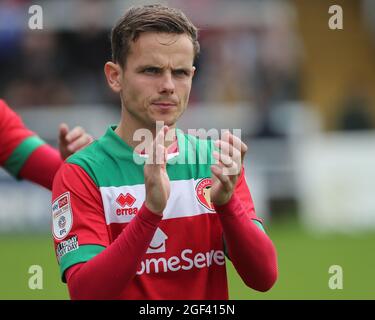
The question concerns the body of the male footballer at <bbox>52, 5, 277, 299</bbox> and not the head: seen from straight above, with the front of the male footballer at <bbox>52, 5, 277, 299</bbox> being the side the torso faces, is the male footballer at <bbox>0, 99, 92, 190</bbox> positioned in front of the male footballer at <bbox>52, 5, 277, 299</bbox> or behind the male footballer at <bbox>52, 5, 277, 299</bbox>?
behind

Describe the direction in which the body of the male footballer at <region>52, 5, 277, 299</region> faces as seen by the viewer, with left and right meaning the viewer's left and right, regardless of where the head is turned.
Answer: facing the viewer and to the right of the viewer
